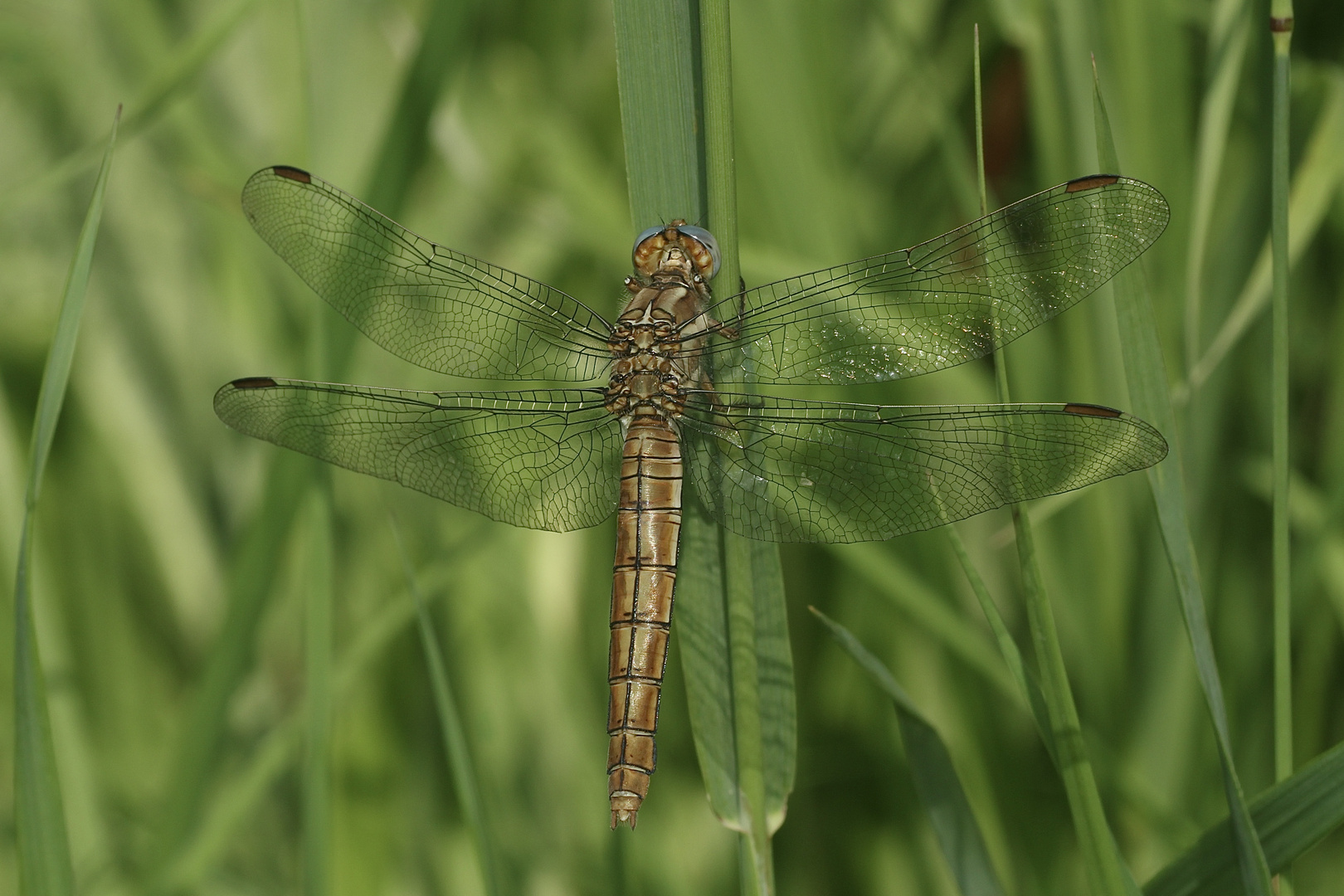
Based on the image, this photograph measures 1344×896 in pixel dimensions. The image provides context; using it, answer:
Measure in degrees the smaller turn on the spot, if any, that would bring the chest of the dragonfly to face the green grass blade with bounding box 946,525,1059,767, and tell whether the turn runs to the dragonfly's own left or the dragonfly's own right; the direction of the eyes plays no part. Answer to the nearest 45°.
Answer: approximately 135° to the dragonfly's own right

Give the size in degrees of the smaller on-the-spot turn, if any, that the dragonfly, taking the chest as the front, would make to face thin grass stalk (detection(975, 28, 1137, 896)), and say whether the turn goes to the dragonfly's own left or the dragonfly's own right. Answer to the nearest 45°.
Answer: approximately 135° to the dragonfly's own right

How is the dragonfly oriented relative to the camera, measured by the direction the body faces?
away from the camera

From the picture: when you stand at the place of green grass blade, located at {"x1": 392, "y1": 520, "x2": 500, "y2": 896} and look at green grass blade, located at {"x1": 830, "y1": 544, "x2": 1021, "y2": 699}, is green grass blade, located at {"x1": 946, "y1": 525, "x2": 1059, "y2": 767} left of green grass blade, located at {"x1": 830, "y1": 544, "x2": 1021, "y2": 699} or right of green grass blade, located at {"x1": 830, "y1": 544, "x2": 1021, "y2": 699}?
right
